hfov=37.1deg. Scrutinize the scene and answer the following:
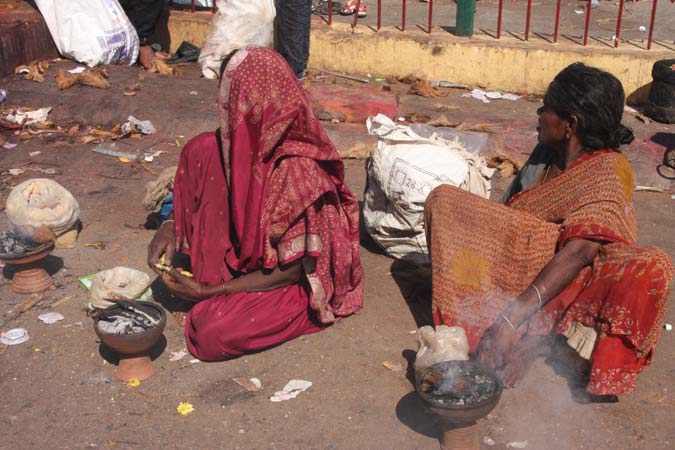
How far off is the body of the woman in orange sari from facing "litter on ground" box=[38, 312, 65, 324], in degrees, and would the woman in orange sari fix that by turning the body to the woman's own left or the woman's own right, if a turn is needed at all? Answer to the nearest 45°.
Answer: approximately 45° to the woman's own right

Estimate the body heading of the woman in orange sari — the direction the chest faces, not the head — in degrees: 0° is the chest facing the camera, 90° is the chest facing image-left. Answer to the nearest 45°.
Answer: approximately 45°

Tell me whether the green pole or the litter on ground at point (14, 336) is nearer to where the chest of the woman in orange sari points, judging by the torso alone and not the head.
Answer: the litter on ground

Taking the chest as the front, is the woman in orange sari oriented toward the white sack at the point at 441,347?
yes

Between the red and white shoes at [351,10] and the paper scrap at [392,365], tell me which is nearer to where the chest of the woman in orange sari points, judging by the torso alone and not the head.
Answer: the paper scrap

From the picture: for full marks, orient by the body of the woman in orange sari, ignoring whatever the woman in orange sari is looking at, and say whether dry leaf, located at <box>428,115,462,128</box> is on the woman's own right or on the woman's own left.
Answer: on the woman's own right

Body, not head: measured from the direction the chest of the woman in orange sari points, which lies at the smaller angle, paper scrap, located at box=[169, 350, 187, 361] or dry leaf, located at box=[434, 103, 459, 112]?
the paper scrap

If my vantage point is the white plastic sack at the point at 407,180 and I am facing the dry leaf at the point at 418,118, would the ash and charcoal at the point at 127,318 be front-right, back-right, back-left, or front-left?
back-left

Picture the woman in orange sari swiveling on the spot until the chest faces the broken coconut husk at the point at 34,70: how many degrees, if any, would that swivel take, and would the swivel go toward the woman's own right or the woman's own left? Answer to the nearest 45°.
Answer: approximately 90° to the woman's own right

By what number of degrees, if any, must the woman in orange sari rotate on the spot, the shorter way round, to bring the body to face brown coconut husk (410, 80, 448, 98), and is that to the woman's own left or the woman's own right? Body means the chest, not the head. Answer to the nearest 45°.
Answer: approximately 135° to the woman's own right

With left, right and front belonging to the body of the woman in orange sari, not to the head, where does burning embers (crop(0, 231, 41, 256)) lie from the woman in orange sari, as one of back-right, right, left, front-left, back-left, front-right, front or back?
front-right

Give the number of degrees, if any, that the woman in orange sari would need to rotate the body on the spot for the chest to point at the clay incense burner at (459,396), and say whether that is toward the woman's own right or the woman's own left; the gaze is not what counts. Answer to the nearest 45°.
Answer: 0° — they already face it

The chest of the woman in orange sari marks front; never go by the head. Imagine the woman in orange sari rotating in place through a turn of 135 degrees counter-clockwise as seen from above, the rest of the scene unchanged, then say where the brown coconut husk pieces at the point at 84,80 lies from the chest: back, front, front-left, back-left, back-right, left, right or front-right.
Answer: back-left

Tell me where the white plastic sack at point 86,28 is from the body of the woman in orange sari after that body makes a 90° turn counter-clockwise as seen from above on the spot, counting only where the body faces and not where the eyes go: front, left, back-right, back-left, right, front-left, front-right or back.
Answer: back

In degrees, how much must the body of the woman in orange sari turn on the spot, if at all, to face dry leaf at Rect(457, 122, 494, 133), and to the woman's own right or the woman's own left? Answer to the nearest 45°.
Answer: approximately 135° to the woman's own right

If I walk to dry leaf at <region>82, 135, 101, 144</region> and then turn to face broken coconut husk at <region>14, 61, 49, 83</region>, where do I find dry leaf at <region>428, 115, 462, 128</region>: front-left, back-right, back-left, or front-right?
back-right

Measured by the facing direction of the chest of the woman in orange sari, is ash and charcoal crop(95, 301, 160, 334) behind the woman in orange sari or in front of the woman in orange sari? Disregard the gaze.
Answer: in front
